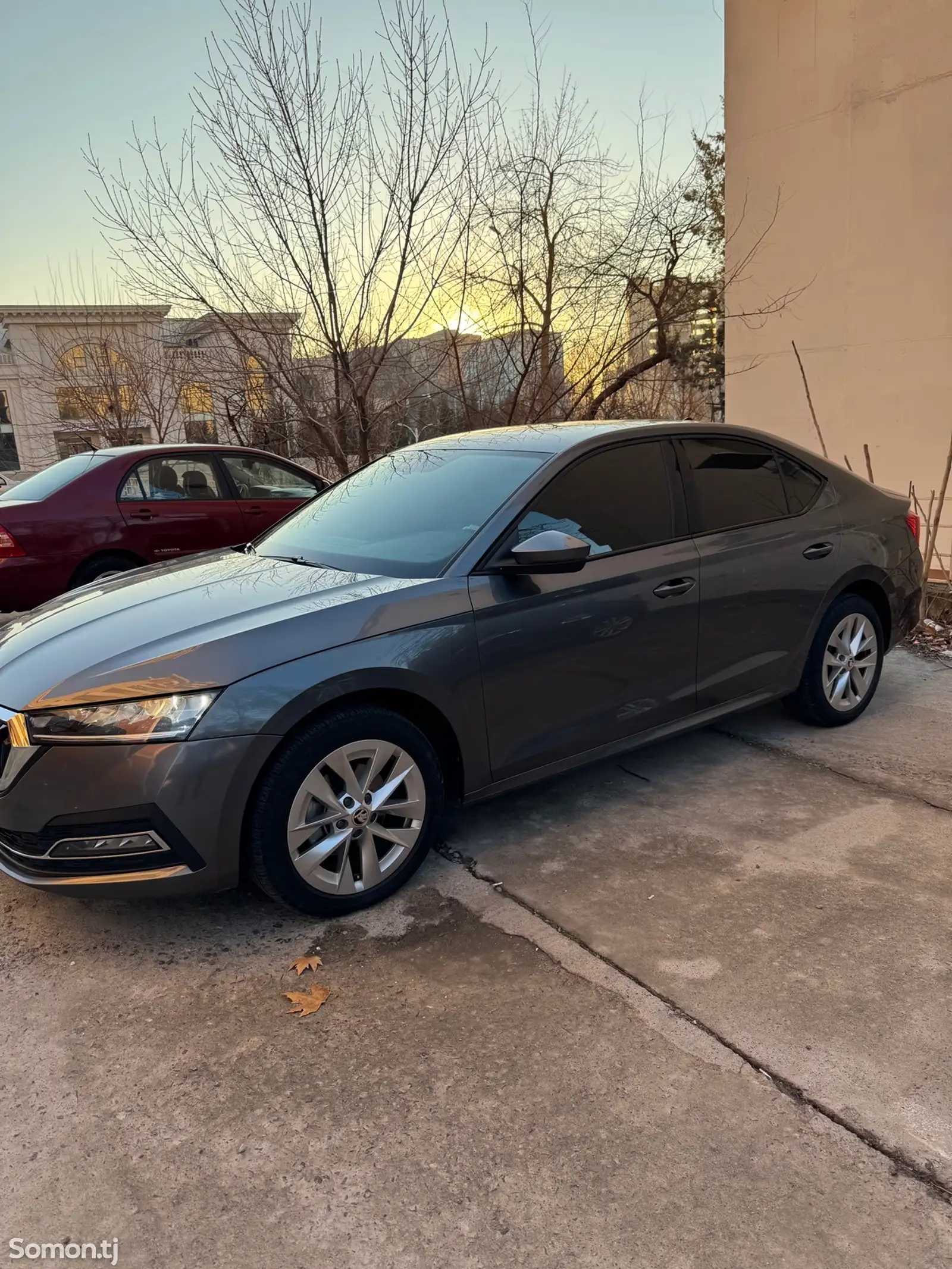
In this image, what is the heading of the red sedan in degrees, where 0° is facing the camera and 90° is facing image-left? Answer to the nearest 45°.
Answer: approximately 225°

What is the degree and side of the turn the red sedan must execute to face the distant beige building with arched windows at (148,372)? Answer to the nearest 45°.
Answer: approximately 45° to its left

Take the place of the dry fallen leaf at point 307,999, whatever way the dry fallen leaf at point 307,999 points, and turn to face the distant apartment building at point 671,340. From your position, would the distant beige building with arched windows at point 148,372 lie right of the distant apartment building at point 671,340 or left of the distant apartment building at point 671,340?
left

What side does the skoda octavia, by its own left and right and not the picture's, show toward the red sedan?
right

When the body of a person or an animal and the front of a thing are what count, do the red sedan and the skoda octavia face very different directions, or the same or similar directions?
very different directions

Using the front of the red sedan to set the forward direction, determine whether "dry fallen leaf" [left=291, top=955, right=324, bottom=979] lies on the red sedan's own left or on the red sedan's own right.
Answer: on the red sedan's own right

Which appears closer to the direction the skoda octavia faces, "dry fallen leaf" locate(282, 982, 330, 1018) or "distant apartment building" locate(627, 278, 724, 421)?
the dry fallen leaf

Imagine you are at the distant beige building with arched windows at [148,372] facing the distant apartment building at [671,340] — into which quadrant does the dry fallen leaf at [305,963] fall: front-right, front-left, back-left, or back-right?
front-right

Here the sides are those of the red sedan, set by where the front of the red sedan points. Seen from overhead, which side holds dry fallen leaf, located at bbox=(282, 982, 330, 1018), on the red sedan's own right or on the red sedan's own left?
on the red sedan's own right

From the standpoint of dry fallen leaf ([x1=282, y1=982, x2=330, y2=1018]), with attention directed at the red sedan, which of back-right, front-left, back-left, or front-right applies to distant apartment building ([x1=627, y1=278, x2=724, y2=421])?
front-right

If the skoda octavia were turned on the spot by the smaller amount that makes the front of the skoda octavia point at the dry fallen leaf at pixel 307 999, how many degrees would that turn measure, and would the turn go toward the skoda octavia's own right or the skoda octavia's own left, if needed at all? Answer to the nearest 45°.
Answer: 0° — it already faces it

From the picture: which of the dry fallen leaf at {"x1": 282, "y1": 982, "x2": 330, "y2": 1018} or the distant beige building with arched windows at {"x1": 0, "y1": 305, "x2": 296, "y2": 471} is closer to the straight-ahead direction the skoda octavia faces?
the dry fallen leaf

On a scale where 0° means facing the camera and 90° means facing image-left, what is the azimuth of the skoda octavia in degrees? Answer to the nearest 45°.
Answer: approximately 45°
